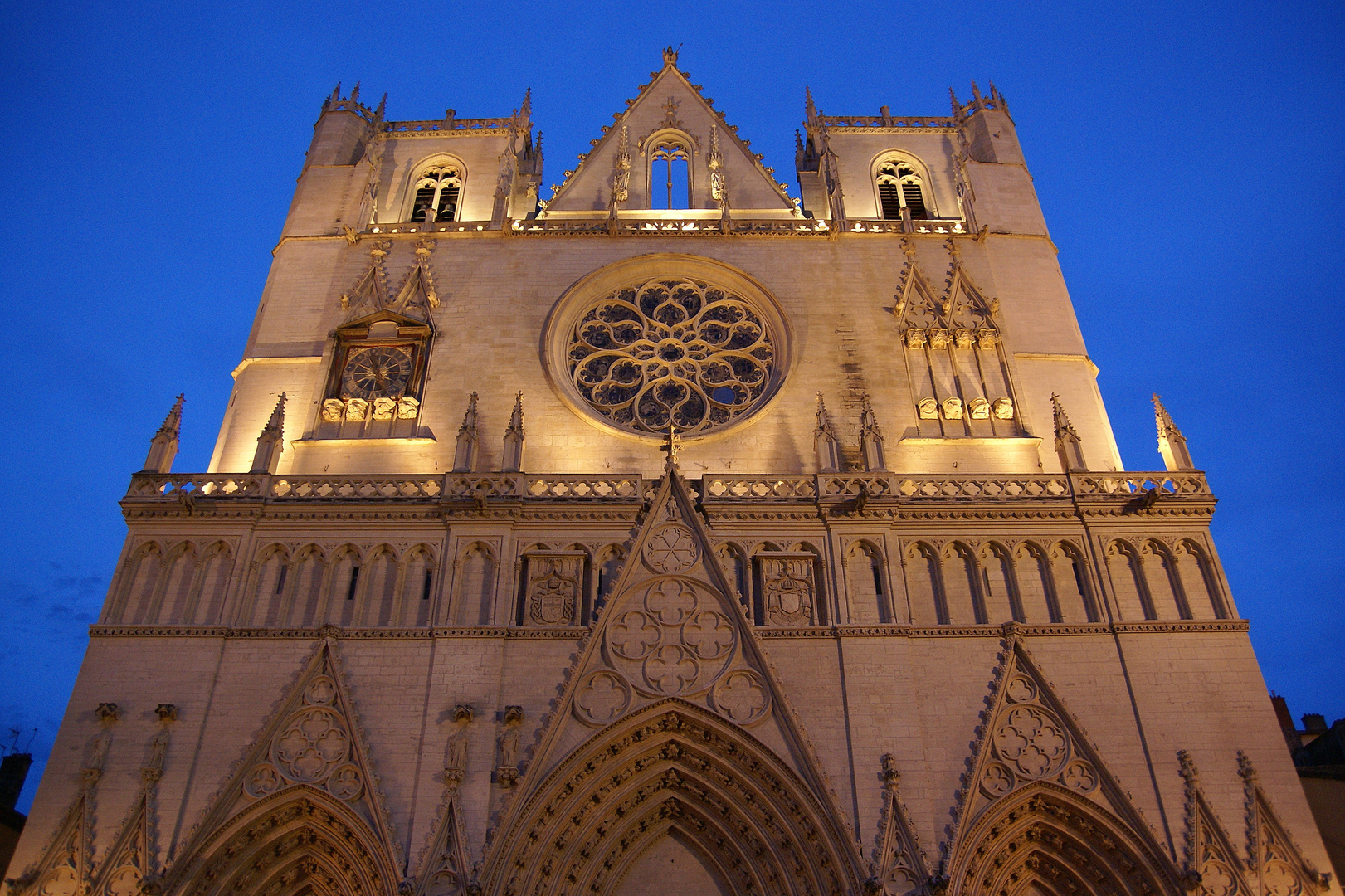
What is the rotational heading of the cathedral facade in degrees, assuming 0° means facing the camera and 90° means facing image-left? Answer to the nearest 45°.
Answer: approximately 0°
